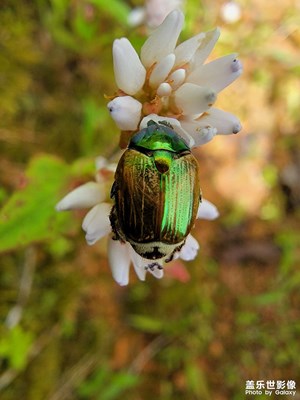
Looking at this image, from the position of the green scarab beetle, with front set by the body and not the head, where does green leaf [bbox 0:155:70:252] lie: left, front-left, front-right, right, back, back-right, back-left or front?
front-left

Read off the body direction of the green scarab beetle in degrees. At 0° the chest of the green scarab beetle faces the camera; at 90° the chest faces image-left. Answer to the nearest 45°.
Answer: approximately 180°
